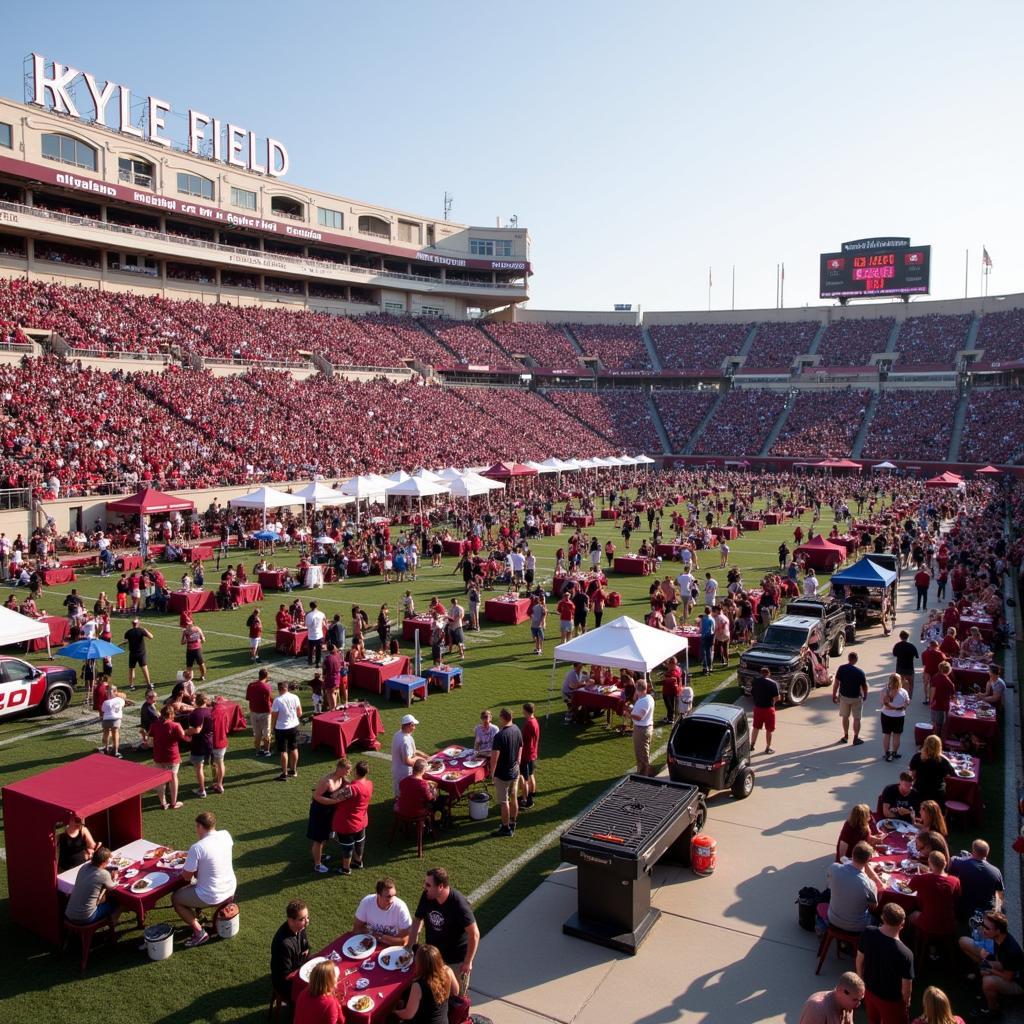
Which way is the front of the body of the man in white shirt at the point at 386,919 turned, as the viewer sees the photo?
toward the camera

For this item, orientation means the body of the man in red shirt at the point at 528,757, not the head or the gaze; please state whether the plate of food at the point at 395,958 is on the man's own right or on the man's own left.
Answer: on the man's own left

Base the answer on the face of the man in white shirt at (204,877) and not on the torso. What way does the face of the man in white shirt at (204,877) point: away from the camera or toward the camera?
away from the camera

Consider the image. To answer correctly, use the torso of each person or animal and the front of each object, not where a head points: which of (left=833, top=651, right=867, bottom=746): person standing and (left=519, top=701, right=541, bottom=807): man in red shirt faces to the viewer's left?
the man in red shirt

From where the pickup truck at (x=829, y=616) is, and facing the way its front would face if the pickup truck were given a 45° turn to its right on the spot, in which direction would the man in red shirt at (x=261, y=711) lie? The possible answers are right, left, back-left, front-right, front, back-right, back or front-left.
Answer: front-left

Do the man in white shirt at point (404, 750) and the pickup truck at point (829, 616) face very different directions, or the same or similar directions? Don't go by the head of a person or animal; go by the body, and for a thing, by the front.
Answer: very different directions

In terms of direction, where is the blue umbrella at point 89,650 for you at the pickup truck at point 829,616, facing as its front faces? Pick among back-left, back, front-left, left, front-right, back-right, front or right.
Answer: front

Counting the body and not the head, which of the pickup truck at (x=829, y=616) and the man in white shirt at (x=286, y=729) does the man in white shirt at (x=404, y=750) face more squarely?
the pickup truck

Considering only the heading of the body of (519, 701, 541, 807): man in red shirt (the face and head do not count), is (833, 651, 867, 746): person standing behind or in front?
behind
